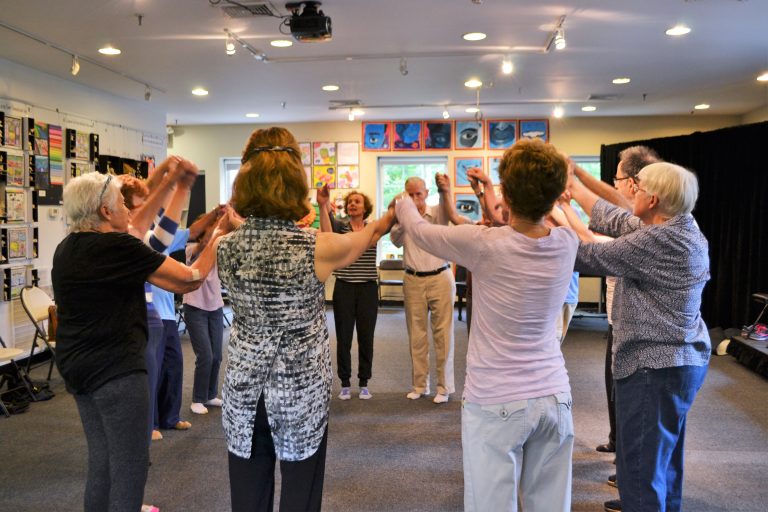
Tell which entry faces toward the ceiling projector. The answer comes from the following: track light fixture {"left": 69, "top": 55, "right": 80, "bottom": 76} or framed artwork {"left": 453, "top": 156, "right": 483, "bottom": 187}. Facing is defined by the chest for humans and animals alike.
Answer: the framed artwork

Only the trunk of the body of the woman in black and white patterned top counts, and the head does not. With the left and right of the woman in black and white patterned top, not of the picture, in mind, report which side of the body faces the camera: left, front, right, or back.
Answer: back

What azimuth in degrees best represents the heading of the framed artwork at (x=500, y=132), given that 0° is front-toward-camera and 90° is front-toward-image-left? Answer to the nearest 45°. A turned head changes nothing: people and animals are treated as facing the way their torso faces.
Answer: approximately 0°

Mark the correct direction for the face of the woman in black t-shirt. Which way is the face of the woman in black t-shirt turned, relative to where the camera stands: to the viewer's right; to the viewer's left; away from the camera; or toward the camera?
to the viewer's right

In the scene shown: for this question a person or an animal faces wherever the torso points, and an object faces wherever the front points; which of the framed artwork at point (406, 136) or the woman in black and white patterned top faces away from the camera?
the woman in black and white patterned top

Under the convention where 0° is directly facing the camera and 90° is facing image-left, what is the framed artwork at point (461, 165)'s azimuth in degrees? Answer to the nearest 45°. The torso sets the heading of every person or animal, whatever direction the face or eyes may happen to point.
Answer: approximately 0°
